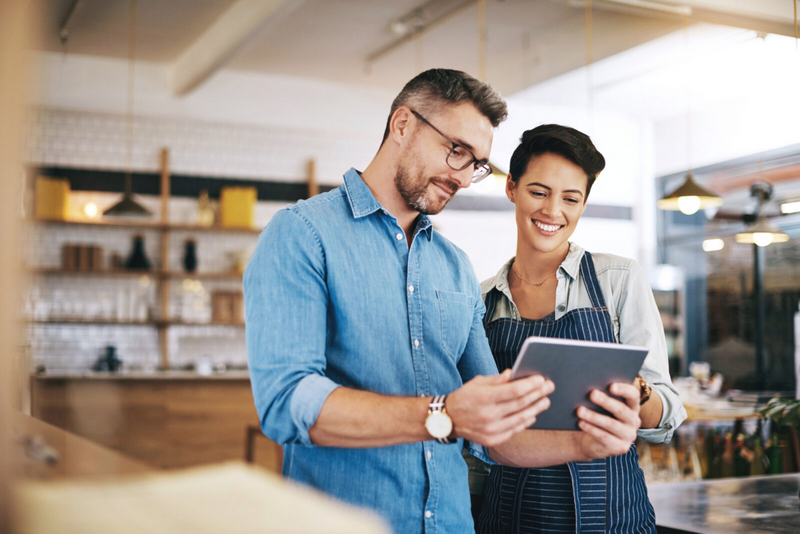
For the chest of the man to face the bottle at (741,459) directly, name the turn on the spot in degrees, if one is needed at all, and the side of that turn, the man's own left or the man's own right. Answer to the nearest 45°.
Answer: approximately 90° to the man's own left

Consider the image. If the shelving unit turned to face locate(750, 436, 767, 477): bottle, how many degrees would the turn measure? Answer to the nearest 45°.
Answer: approximately 45° to its left

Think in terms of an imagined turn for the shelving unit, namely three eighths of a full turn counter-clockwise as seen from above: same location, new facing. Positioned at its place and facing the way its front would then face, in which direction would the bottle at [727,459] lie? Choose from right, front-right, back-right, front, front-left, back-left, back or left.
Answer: right

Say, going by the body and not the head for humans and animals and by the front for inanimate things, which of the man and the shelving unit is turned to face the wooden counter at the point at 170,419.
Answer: the shelving unit

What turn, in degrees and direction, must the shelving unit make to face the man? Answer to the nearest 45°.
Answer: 0° — it already faces them

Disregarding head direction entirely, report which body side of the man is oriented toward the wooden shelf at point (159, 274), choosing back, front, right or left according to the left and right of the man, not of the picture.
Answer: back

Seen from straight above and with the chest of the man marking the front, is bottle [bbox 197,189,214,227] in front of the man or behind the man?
behind

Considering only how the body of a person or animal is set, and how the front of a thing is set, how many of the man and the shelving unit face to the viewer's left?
0

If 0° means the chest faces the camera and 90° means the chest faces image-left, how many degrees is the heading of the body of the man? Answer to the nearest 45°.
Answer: approximately 315°

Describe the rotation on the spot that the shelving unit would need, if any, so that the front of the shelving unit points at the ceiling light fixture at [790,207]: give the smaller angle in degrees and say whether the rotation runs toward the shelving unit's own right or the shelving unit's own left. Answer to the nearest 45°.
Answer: approximately 90° to the shelving unit's own left

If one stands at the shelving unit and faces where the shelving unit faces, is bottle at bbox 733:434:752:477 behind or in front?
in front
